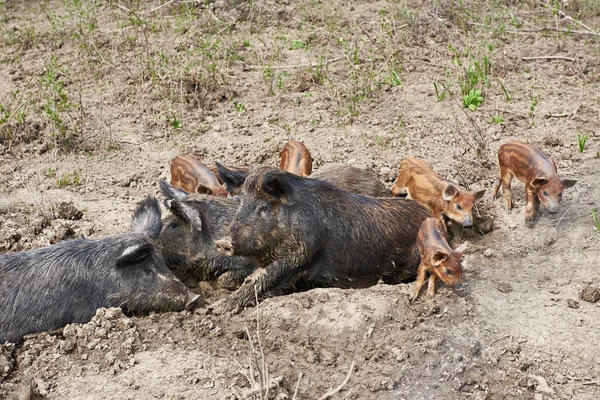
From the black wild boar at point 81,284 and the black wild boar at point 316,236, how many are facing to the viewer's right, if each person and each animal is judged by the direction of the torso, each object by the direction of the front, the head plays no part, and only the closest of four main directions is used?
1

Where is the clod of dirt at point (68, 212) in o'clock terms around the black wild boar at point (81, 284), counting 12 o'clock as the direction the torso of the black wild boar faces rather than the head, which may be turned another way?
The clod of dirt is roughly at 9 o'clock from the black wild boar.

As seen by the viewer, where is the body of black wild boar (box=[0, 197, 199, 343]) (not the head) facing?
to the viewer's right

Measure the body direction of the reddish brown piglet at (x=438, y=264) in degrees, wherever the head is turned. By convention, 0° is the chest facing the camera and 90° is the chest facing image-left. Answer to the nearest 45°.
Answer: approximately 315°

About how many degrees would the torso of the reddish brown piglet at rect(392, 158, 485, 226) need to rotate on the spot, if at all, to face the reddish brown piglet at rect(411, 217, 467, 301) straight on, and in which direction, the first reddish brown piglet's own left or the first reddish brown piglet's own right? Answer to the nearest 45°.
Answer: approximately 45° to the first reddish brown piglet's own right

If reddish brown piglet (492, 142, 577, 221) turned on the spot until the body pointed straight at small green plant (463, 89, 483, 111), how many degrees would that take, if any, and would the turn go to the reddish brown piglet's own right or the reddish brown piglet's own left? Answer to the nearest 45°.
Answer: approximately 135° to the reddish brown piglet's own left

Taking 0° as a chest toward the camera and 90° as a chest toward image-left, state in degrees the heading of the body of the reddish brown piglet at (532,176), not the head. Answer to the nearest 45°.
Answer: approximately 315°

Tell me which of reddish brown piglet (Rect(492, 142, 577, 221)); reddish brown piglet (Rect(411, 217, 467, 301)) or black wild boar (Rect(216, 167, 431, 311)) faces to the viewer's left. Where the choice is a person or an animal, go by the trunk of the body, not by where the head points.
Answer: the black wild boar

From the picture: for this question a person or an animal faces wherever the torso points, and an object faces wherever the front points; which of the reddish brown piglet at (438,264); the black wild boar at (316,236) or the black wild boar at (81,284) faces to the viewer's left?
the black wild boar at (316,236)

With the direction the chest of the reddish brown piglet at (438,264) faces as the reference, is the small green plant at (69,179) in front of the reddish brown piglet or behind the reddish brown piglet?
behind

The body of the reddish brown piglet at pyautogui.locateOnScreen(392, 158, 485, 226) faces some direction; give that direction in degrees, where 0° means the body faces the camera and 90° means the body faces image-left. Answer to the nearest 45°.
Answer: approximately 315°

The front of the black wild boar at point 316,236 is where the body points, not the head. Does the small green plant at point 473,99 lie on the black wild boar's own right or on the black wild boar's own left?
on the black wild boar's own right

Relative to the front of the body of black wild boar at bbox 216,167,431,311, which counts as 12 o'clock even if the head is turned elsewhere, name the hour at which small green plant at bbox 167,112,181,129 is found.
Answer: The small green plant is roughly at 2 o'clock from the black wild boar.
